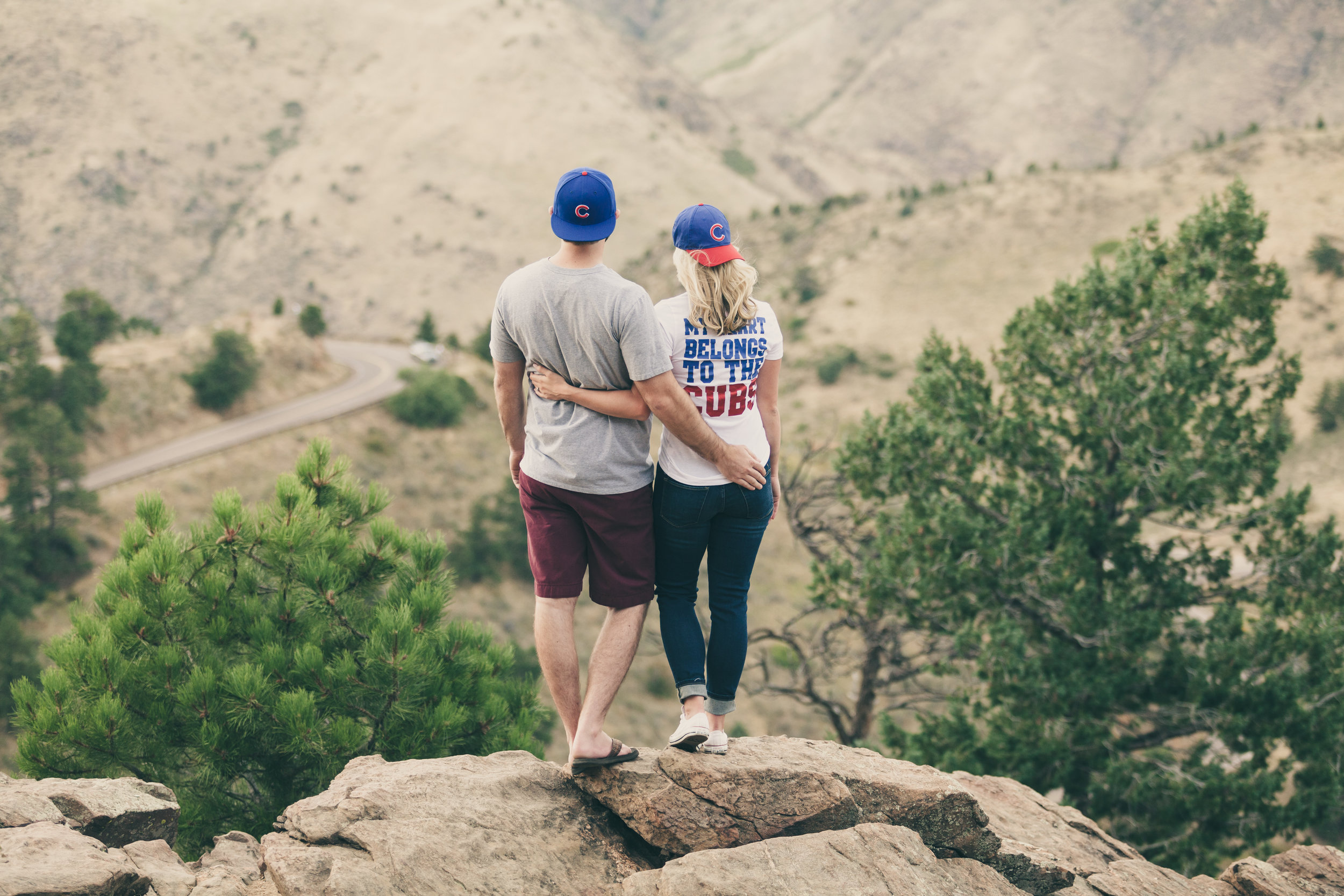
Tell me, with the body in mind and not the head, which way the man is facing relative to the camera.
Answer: away from the camera

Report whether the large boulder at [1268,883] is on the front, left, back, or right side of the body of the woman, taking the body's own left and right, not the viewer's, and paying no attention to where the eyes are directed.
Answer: right

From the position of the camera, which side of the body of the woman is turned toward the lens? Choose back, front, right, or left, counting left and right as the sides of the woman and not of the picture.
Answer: back

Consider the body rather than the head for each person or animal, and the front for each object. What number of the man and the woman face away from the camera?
2

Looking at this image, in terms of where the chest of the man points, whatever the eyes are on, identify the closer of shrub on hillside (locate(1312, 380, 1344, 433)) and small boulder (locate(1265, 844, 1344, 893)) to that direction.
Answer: the shrub on hillside

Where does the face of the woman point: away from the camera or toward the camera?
away from the camera

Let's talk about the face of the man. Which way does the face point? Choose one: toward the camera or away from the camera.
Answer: away from the camera
